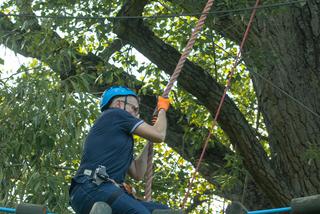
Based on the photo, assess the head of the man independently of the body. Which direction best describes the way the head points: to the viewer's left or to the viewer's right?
to the viewer's right

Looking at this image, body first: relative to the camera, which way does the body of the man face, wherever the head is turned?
to the viewer's right
